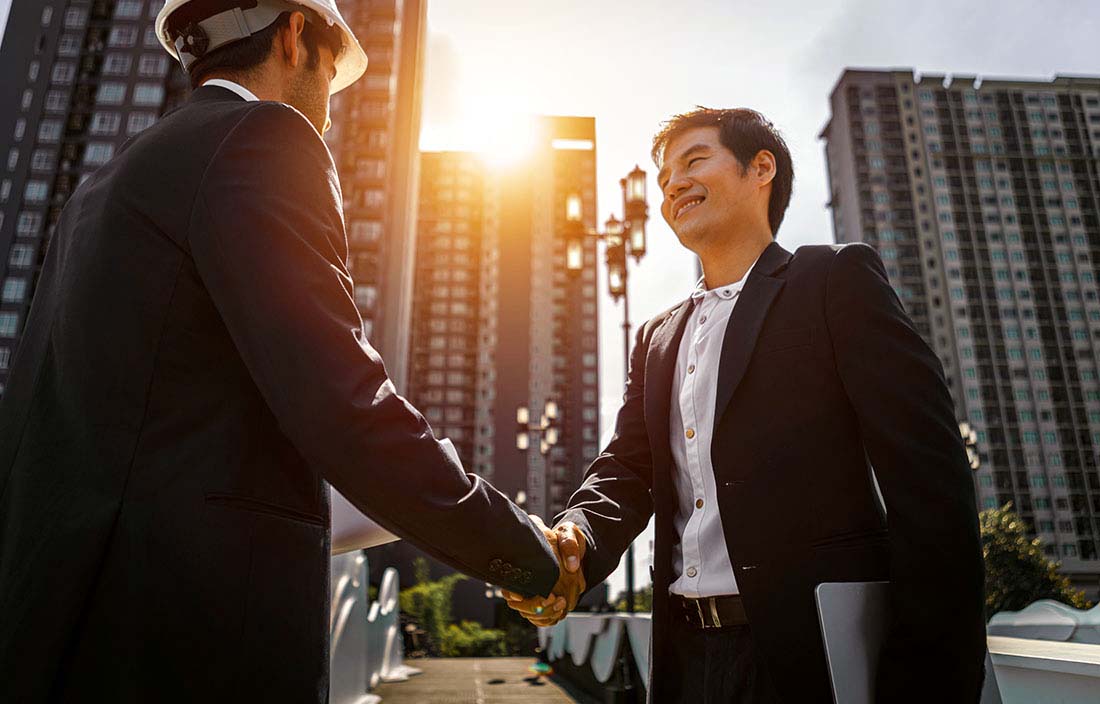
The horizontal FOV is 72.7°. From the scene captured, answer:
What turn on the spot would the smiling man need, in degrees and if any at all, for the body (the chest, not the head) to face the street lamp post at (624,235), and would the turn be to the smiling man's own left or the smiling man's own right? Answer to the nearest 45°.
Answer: approximately 135° to the smiling man's own right

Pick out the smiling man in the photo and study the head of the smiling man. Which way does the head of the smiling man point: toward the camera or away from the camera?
toward the camera

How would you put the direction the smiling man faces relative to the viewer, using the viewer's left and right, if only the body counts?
facing the viewer and to the left of the viewer

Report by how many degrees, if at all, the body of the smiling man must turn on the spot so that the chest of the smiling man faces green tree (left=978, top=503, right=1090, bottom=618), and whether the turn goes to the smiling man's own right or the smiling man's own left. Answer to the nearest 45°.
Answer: approximately 135° to the smiling man's own right

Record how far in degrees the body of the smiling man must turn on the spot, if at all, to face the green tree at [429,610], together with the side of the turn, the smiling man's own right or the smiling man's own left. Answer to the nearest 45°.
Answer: approximately 90° to the smiling man's own right

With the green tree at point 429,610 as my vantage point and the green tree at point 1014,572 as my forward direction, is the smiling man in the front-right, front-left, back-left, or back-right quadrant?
front-right
